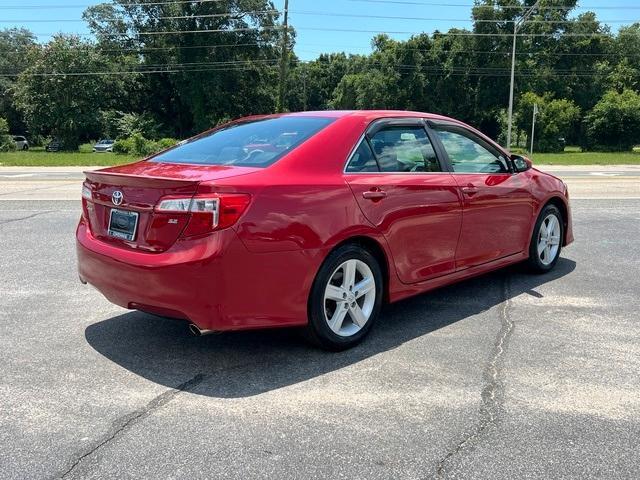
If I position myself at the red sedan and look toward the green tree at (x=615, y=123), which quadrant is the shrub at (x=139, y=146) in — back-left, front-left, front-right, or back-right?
front-left

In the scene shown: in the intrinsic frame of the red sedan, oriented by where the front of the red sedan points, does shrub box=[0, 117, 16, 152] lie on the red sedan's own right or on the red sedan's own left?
on the red sedan's own left

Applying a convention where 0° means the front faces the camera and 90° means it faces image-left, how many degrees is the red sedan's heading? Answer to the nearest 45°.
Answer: approximately 225°

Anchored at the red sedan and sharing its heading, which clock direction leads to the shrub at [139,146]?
The shrub is roughly at 10 o'clock from the red sedan.

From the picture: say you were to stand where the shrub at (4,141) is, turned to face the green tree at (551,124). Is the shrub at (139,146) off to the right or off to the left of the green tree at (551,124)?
right

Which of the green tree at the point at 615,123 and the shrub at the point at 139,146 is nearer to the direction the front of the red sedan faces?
the green tree

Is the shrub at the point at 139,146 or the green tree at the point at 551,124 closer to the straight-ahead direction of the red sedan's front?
the green tree

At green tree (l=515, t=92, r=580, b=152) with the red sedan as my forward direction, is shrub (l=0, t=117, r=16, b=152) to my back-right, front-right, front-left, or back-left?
front-right

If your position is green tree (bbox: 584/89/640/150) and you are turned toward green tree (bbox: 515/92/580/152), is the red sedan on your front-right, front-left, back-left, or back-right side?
front-left

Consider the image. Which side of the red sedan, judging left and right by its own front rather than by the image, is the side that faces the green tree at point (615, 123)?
front
